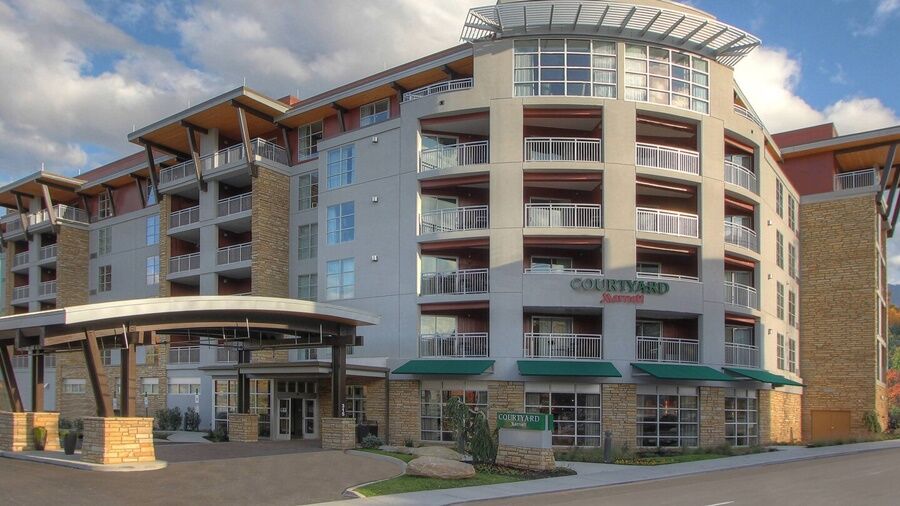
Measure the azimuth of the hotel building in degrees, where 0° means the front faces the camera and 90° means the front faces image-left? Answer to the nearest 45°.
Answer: approximately 45°
